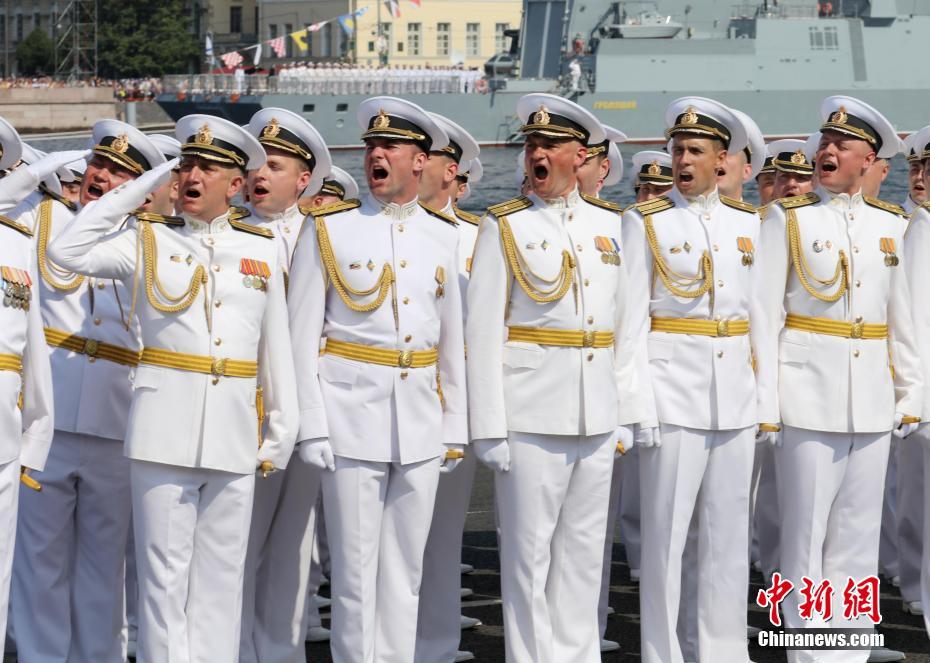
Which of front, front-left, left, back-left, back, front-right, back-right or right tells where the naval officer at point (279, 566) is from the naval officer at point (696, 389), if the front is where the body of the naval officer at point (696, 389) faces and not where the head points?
back-right

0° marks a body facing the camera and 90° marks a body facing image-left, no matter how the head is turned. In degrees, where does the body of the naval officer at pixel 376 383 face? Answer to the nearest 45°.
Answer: approximately 315°

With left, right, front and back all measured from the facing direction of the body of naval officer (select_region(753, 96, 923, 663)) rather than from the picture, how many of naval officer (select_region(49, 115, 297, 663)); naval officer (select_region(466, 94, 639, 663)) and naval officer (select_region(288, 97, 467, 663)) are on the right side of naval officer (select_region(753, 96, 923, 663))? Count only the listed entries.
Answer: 3

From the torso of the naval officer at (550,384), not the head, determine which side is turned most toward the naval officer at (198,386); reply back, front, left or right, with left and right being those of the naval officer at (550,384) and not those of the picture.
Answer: right

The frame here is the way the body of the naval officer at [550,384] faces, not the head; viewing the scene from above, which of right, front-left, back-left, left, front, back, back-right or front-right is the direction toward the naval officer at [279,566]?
back-right

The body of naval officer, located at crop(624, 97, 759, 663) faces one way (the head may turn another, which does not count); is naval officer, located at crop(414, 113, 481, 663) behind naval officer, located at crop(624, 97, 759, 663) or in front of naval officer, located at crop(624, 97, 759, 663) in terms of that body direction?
behind

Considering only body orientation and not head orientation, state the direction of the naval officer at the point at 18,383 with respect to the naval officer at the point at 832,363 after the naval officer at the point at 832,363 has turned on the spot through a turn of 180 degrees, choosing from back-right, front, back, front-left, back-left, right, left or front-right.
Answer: left

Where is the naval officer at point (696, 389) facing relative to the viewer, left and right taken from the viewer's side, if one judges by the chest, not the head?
facing the viewer and to the right of the viewer

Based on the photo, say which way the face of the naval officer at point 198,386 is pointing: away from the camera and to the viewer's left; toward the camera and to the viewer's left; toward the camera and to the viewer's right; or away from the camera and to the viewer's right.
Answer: toward the camera and to the viewer's left
